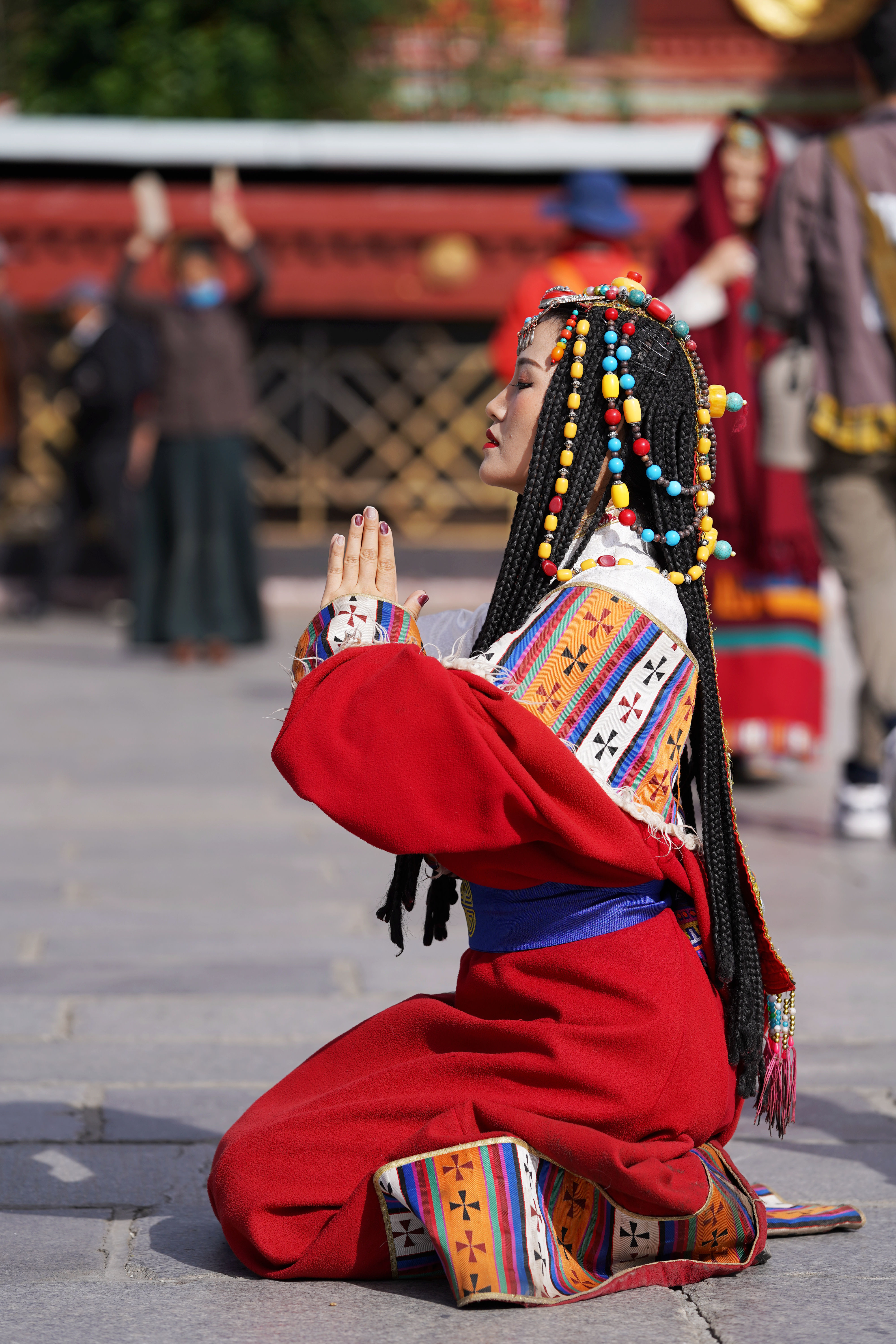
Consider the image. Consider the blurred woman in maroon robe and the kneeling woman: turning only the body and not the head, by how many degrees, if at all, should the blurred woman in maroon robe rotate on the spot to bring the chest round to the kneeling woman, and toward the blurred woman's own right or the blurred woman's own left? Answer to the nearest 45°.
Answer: approximately 45° to the blurred woman's own right

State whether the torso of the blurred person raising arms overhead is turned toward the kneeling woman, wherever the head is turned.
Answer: yes

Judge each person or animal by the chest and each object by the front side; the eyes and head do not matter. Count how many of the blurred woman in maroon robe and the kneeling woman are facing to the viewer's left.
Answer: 1

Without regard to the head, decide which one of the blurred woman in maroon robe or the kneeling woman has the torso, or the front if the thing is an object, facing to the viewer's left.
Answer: the kneeling woman

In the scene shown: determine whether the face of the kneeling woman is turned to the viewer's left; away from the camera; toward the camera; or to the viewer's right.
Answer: to the viewer's left

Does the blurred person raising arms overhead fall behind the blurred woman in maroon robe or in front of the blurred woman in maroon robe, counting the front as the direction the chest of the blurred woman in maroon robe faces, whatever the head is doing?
behind

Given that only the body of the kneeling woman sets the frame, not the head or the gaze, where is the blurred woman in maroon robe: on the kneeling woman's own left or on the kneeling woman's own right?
on the kneeling woman's own right

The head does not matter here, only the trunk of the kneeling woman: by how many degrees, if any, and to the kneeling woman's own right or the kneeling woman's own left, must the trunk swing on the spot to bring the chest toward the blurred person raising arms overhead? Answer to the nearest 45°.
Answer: approximately 90° to the kneeling woman's own right

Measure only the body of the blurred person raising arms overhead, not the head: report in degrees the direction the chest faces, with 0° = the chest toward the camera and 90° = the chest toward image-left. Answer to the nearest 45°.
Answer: approximately 0°

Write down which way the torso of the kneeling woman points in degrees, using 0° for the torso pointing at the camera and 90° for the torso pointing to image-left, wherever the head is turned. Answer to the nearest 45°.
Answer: approximately 90°
